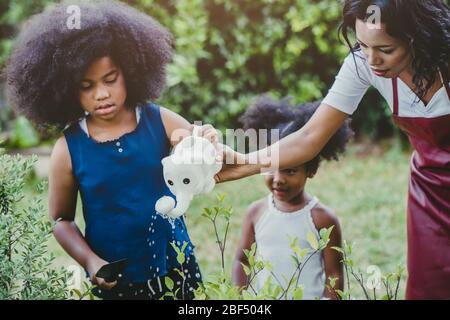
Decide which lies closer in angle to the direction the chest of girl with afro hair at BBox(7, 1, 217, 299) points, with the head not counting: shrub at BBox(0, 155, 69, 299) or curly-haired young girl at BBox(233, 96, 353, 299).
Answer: the shrub

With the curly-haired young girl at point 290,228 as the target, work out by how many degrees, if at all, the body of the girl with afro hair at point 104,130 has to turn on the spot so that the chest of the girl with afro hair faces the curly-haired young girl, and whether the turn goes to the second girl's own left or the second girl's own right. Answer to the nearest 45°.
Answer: approximately 90° to the second girl's own left

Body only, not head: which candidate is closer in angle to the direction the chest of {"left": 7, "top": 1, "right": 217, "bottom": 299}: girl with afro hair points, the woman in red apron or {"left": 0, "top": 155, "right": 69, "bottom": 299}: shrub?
the shrub

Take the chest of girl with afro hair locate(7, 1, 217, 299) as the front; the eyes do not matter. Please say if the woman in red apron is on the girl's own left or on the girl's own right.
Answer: on the girl's own left

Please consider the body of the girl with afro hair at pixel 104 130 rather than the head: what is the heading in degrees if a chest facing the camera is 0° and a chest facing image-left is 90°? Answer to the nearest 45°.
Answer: approximately 0°

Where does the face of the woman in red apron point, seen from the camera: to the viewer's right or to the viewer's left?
to the viewer's left
